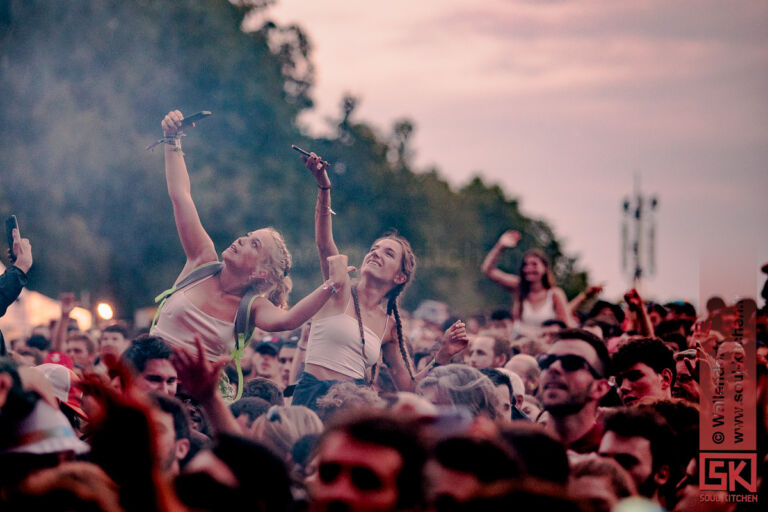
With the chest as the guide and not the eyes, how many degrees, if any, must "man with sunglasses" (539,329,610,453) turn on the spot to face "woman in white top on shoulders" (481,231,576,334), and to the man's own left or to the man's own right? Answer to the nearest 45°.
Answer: approximately 135° to the man's own right

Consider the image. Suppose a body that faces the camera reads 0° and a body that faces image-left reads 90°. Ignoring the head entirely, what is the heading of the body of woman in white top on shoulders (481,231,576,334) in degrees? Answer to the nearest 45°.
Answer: approximately 45°

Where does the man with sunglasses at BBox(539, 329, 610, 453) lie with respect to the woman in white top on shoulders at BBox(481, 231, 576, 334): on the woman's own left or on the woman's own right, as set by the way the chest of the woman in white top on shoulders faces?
on the woman's own left

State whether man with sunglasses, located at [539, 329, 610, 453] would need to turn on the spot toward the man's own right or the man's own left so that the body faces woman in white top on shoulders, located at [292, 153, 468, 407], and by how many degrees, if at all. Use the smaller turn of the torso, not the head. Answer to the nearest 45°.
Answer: approximately 90° to the man's own right

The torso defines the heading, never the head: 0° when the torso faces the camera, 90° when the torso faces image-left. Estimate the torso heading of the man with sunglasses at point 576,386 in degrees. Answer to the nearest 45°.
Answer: approximately 45°
